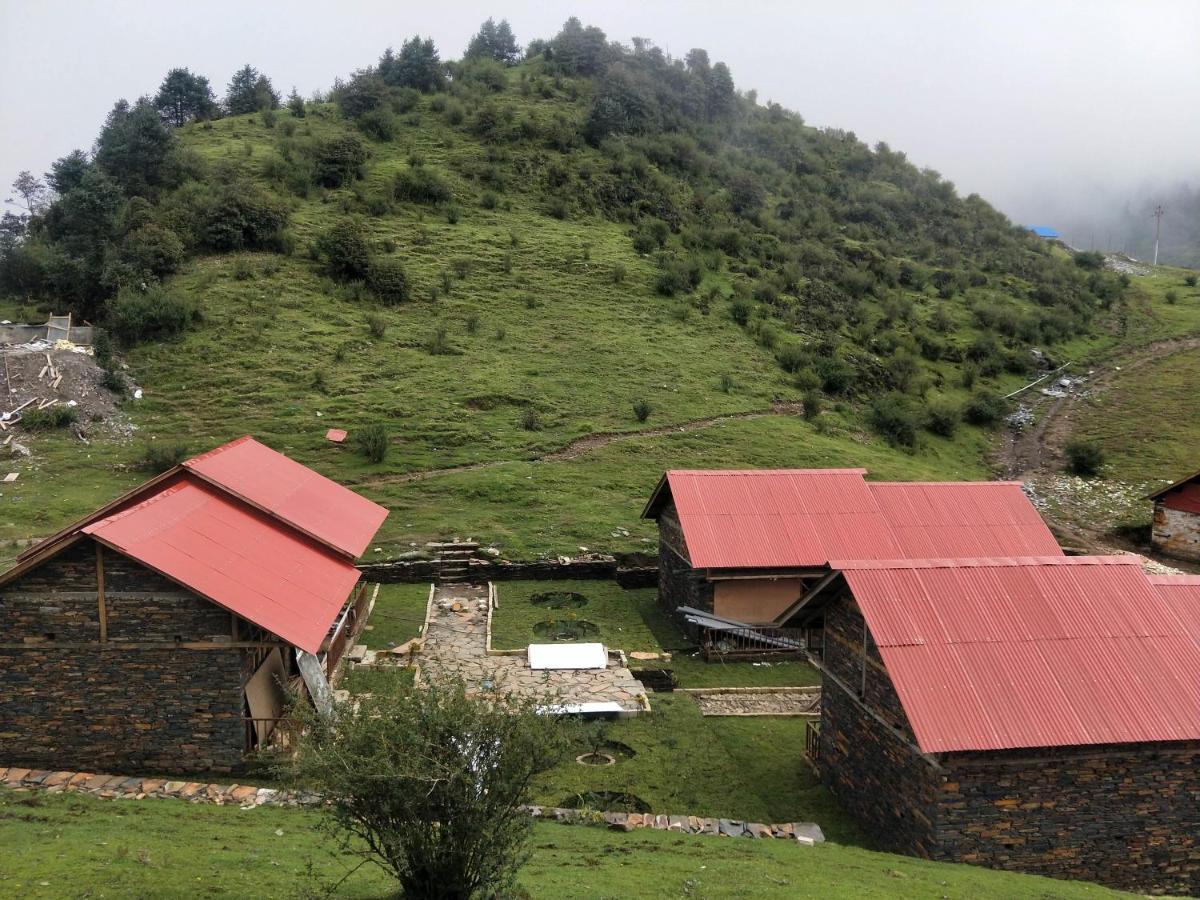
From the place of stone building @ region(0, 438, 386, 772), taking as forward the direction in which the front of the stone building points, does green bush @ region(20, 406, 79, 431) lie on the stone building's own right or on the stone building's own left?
on the stone building's own left

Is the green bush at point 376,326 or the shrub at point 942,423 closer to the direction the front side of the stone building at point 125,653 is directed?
the shrub

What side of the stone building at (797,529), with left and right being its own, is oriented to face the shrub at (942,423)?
back

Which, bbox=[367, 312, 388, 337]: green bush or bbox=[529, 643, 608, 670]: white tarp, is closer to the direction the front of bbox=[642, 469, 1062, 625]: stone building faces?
the white tarp

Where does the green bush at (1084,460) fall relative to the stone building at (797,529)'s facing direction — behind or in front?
behind

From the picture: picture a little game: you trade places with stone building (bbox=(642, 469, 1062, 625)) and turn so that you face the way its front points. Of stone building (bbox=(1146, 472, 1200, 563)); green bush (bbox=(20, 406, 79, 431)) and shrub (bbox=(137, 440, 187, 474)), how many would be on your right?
2

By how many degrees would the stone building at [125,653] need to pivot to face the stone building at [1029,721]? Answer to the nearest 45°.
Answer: approximately 45° to its right

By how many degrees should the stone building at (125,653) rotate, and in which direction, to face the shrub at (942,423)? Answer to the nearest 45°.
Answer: approximately 45° to its left

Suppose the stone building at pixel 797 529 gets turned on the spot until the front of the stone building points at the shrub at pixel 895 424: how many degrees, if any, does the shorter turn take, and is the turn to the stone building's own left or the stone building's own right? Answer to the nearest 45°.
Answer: approximately 180°

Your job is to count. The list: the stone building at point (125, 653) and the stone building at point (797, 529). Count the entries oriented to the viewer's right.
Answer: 1

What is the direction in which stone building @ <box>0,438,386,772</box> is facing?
to the viewer's right

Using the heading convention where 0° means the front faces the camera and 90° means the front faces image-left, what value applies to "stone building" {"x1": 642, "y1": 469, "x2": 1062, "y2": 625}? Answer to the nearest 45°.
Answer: approximately 0°

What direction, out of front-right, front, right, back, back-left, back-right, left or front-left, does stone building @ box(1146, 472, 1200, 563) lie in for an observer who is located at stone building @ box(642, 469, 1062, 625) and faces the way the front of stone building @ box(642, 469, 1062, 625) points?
back-left

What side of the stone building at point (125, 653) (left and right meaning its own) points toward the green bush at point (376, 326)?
left
